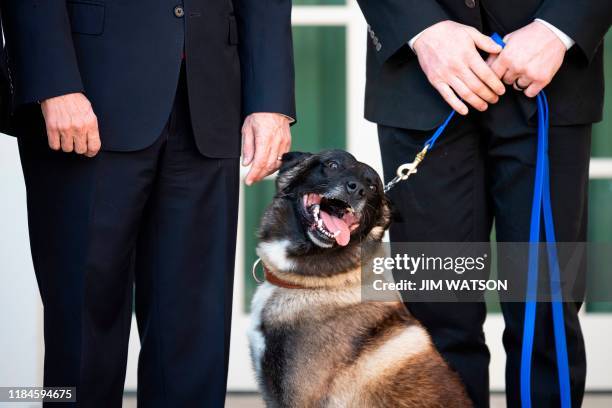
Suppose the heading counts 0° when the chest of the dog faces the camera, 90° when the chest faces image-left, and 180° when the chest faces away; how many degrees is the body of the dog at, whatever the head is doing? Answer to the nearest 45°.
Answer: approximately 90°
